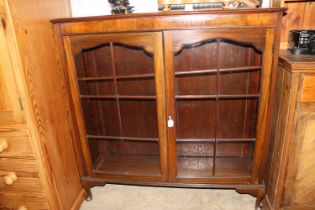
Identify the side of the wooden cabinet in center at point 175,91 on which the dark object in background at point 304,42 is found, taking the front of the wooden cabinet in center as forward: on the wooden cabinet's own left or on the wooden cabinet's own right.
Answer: on the wooden cabinet's own left

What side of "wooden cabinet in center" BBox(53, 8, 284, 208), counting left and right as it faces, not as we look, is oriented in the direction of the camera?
front

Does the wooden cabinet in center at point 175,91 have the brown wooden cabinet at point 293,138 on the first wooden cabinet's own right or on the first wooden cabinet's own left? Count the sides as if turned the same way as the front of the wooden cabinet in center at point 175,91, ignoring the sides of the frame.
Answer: on the first wooden cabinet's own left
